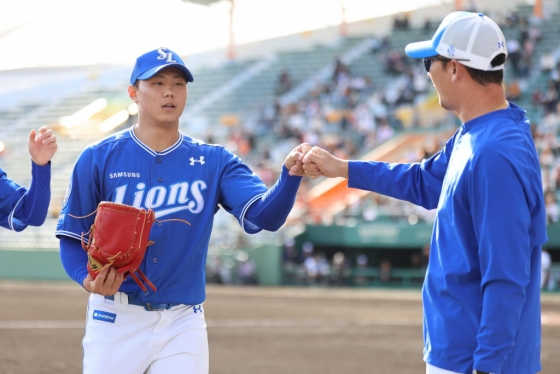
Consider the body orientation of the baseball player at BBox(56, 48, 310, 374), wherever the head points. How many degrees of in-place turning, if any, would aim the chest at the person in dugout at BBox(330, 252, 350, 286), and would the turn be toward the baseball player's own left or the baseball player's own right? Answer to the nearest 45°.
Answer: approximately 180°

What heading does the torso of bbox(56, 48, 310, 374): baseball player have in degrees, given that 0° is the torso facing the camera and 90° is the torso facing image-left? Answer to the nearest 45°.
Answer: approximately 0°

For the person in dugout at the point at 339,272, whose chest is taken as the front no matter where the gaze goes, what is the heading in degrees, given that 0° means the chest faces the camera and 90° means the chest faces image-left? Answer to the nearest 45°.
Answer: approximately 0°

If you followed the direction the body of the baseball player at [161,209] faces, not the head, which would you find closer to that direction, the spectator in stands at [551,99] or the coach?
the coach

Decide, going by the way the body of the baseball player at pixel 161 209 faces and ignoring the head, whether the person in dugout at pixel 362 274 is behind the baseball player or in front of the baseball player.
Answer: behind

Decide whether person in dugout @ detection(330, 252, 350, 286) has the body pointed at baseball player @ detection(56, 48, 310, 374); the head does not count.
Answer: yes

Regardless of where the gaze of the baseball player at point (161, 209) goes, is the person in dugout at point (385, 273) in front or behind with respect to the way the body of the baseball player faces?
behind

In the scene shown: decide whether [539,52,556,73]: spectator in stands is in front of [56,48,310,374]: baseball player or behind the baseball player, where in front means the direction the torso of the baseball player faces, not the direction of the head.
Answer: behind

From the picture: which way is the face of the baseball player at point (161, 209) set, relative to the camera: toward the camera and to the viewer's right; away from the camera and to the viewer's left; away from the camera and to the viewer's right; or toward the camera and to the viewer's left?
toward the camera and to the viewer's right

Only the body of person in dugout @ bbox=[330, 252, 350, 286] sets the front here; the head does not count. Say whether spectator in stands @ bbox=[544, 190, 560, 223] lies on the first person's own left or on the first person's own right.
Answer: on the first person's own left

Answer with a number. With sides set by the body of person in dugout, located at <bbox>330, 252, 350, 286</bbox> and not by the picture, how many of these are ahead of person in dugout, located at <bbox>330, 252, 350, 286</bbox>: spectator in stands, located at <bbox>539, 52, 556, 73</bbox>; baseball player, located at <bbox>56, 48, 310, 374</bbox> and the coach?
2

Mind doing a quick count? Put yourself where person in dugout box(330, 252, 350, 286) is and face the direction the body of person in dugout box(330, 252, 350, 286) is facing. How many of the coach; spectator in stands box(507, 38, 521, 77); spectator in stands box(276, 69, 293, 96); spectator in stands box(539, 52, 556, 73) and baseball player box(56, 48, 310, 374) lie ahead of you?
2

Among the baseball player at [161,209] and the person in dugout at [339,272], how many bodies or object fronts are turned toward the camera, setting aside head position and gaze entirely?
2
